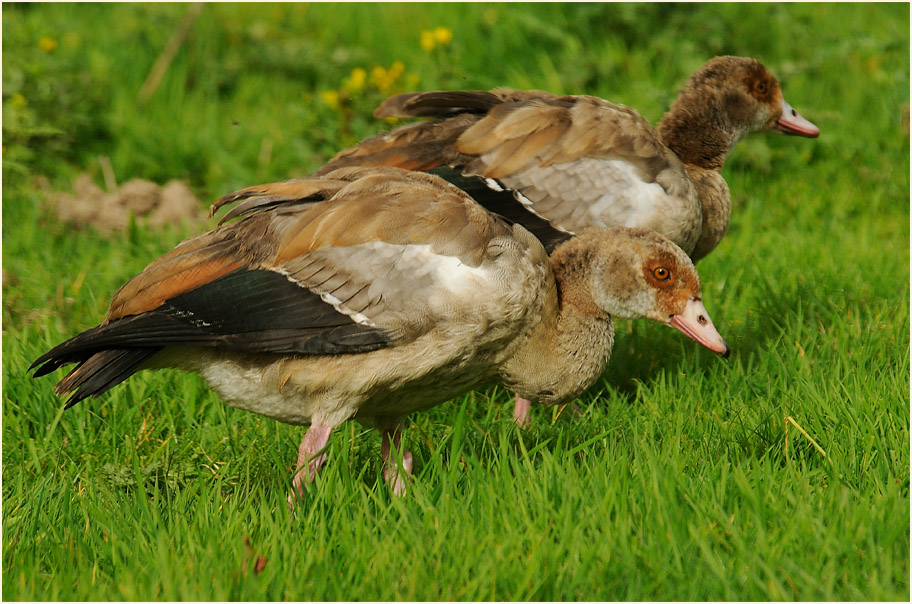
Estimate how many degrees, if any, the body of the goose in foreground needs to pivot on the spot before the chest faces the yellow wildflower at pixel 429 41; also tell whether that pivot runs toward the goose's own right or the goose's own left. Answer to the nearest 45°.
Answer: approximately 90° to the goose's own left

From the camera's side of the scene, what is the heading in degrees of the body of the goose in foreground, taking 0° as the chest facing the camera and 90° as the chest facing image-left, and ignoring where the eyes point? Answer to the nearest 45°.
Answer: approximately 270°

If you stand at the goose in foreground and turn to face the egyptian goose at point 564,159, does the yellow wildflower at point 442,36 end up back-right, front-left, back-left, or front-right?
front-left

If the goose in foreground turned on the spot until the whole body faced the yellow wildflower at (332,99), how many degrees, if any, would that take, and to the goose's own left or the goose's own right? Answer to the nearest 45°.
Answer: approximately 90° to the goose's own left

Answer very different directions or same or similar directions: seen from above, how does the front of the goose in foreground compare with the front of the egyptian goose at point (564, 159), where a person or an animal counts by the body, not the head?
same or similar directions

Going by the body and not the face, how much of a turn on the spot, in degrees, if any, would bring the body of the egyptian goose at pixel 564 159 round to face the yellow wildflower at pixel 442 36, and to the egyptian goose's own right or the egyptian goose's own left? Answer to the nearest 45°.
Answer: approximately 90° to the egyptian goose's own left

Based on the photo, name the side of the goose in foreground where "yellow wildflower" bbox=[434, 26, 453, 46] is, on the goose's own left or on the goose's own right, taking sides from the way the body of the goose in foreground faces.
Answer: on the goose's own left

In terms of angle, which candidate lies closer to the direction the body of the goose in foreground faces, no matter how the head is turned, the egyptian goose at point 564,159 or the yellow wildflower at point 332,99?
the egyptian goose

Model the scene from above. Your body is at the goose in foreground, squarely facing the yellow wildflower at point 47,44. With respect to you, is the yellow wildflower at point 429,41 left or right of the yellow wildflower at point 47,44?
right

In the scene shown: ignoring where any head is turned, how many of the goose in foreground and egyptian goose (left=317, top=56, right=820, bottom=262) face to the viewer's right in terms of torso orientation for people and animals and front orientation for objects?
2

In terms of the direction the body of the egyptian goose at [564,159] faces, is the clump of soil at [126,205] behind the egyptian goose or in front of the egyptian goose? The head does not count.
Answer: behind

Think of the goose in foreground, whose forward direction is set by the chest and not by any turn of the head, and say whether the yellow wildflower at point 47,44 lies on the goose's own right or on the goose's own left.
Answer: on the goose's own left

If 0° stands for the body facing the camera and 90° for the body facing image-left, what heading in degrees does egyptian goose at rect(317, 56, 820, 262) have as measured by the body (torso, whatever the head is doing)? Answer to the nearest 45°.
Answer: approximately 270°

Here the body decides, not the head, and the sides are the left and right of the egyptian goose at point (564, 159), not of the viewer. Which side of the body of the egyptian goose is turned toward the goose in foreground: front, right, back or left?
right

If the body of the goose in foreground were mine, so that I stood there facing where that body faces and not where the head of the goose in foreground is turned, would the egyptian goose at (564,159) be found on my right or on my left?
on my left
